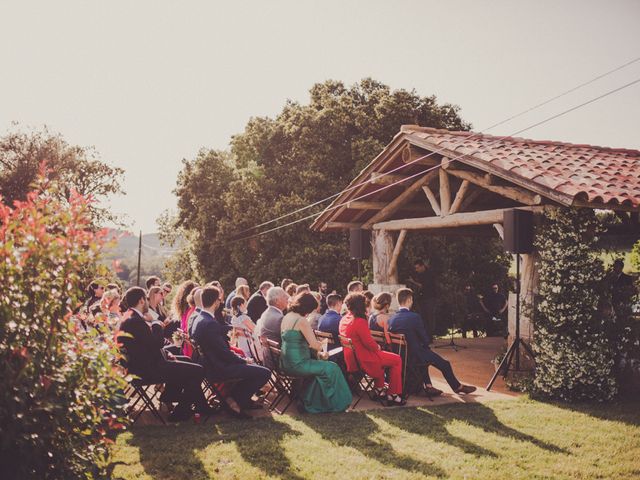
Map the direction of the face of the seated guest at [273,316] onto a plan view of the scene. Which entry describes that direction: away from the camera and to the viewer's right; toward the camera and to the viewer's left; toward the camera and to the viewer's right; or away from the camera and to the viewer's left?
away from the camera and to the viewer's right

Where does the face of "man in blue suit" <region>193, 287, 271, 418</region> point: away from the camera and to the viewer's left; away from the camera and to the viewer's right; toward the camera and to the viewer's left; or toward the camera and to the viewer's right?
away from the camera and to the viewer's right

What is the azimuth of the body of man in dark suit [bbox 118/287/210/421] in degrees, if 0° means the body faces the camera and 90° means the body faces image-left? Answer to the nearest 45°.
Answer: approximately 270°

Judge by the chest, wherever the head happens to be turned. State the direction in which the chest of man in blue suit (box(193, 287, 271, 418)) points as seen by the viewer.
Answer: to the viewer's right

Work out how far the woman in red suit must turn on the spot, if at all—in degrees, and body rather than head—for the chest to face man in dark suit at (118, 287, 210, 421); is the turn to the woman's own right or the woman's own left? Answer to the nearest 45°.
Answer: approximately 135° to the woman's own right

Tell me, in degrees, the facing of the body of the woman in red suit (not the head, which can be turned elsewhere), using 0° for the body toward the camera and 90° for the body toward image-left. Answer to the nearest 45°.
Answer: approximately 270°

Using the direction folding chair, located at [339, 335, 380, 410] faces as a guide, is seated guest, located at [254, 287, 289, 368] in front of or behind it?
behind

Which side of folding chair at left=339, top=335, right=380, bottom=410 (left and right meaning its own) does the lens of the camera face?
right

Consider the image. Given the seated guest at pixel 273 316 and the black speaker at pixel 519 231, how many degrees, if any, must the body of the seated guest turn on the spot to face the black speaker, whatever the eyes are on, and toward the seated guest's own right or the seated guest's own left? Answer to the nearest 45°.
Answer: approximately 45° to the seated guest's own right

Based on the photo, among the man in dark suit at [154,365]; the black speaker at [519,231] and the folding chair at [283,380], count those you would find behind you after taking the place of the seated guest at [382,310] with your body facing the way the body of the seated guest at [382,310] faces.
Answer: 2

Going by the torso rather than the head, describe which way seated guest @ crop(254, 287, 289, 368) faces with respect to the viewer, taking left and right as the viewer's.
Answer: facing away from the viewer and to the right of the viewer
